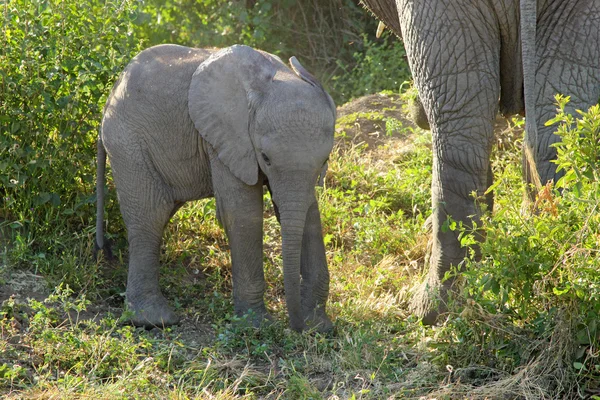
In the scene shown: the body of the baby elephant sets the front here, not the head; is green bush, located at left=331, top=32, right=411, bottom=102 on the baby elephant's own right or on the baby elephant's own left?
on the baby elephant's own left

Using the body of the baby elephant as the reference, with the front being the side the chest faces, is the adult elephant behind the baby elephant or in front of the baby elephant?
in front

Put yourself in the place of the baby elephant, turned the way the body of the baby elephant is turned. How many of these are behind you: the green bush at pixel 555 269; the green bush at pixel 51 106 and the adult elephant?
1

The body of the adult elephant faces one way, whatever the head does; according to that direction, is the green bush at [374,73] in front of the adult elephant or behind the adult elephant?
in front

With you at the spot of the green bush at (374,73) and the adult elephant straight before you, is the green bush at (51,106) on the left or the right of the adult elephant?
right

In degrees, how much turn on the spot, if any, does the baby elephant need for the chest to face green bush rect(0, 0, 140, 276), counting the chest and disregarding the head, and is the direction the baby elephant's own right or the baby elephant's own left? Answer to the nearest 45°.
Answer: approximately 180°

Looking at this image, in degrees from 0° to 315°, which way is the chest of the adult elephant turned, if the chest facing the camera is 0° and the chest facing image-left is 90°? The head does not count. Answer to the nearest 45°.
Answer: approximately 135°

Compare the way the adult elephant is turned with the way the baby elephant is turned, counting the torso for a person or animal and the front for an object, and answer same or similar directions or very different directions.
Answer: very different directions

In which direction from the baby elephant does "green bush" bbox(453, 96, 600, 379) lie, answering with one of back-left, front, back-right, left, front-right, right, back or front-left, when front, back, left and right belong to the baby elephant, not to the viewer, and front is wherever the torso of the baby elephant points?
front

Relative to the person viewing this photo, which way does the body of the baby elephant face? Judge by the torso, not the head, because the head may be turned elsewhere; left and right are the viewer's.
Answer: facing the viewer and to the right of the viewer
